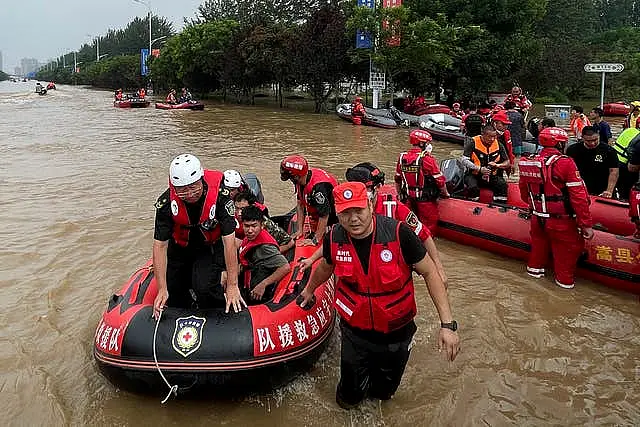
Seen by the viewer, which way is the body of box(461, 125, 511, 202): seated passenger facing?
toward the camera

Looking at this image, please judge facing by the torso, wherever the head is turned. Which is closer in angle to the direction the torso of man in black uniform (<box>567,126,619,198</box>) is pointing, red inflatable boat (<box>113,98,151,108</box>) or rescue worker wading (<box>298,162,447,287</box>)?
the rescue worker wading

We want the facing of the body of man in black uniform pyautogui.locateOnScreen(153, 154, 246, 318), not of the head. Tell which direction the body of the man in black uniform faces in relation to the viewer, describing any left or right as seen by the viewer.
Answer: facing the viewer

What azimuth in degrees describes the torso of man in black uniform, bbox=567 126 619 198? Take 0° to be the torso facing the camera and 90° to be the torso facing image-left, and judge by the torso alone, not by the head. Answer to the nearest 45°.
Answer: approximately 0°

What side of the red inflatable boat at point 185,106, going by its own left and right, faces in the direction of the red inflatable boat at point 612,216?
left

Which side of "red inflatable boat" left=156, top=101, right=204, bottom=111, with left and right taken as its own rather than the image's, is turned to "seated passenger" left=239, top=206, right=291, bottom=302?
left

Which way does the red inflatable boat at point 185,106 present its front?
to the viewer's left
